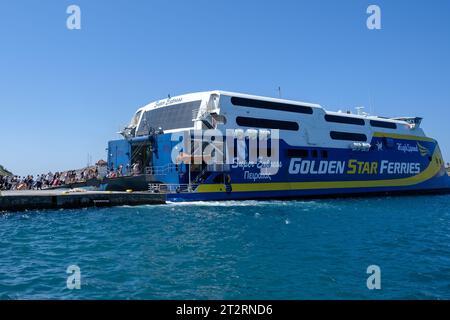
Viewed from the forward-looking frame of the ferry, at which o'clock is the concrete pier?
The concrete pier is roughly at 6 o'clock from the ferry.

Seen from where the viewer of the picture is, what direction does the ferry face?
facing away from the viewer and to the right of the viewer
